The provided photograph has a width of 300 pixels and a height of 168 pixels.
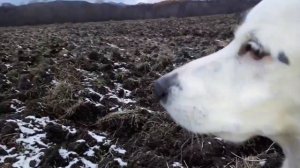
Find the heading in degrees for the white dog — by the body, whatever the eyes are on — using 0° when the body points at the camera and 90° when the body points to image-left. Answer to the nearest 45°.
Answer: approximately 90°
